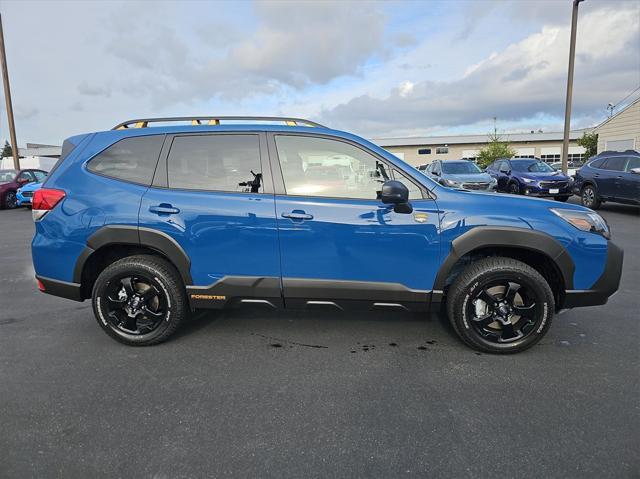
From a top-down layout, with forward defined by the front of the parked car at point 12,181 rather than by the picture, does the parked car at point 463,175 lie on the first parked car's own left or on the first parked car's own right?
on the first parked car's own left

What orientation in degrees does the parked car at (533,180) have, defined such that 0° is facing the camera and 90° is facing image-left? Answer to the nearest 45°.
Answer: approximately 315°

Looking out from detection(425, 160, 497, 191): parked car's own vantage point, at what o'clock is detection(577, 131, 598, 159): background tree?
The background tree is roughly at 8 o'clock from the parked car.

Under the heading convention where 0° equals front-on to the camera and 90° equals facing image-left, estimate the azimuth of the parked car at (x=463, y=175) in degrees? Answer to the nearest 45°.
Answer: approximately 315°

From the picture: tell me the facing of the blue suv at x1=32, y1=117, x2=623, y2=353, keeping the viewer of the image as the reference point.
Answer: facing to the right of the viewer

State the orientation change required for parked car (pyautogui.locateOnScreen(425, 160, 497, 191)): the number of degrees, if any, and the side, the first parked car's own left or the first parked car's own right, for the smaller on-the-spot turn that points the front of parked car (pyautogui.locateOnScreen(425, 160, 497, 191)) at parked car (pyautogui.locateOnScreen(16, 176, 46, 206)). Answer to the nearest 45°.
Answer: approximately 135° to the first parked car's own right

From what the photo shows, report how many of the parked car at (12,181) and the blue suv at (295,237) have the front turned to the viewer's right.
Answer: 1

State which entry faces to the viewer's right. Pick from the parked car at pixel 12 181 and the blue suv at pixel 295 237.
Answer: the blue suv
